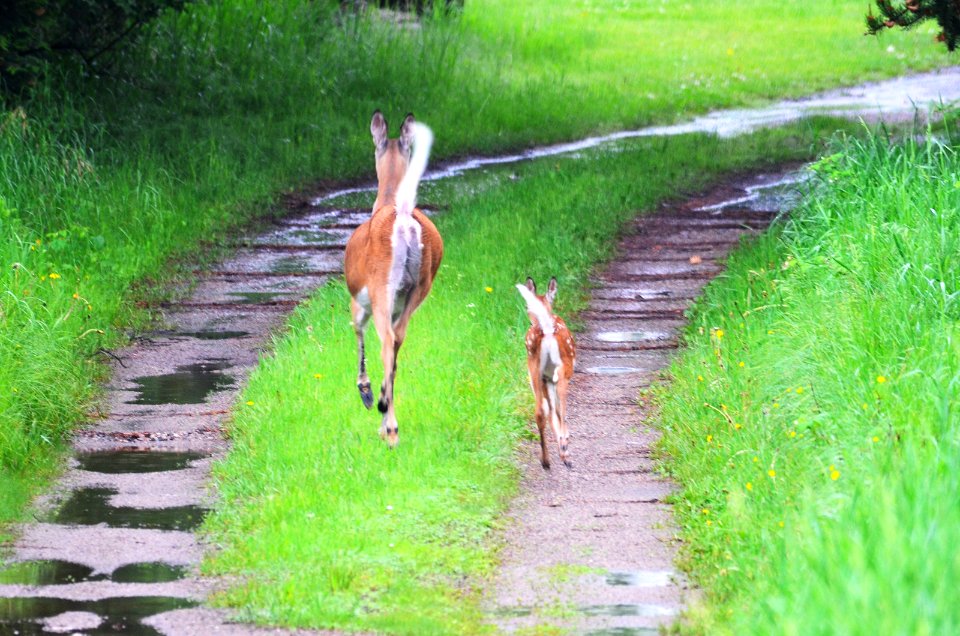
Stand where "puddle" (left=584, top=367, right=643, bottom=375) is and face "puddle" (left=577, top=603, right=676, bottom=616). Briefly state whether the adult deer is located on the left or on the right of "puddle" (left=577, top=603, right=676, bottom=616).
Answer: right

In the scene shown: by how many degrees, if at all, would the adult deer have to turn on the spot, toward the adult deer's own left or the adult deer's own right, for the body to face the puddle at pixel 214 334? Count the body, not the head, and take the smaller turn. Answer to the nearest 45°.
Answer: approximately 45° to the adult deer's own left

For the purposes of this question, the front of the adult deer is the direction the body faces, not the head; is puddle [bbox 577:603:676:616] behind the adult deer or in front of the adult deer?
behind

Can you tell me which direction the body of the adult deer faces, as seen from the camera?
away from the camera

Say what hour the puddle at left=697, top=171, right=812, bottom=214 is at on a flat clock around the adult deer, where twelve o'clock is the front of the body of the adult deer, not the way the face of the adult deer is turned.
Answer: The puddle is roughly at 1 o'clock from the adult deer.

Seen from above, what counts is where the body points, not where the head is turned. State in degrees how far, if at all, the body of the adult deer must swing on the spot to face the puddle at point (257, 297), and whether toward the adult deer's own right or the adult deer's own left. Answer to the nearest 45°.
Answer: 0° — it already faces it

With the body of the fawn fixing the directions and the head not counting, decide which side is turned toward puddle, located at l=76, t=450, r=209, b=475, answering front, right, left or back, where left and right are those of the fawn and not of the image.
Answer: left

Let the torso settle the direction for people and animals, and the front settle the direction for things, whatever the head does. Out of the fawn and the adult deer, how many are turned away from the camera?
2

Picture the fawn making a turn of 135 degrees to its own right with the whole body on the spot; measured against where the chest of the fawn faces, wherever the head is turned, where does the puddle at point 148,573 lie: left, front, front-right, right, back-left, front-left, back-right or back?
right

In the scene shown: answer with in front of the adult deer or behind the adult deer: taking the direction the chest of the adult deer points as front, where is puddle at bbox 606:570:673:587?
behind

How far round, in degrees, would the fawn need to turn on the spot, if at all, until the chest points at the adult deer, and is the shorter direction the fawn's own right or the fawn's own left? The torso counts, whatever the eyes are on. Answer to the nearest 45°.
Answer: approximately 45° to the fawn's own left

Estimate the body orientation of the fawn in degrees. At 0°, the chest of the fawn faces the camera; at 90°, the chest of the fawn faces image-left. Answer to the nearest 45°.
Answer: approximately 180°
